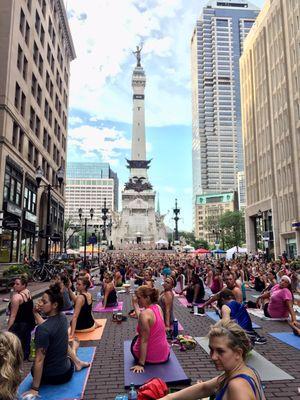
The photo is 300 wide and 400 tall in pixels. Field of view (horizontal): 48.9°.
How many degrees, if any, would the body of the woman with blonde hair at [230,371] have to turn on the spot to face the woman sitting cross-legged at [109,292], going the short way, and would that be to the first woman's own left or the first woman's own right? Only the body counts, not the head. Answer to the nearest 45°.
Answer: approximately 90° to the first woman's own right

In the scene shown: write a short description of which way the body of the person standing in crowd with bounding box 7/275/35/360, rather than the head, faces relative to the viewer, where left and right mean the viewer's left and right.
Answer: facing away from the viewer and to the left of the viewer

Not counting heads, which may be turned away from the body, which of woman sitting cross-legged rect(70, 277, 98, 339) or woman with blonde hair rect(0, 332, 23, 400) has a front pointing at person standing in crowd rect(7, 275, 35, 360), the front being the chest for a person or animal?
the woman with blonde hair

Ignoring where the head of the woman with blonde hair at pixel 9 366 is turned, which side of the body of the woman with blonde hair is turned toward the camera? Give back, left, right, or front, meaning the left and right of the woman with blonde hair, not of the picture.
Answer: back

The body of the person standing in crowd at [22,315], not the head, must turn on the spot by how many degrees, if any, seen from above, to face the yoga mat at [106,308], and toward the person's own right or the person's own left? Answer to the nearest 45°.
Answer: approximately 90° to the person's own right

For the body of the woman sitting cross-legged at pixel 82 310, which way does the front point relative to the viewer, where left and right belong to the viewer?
facing away from the viewer and to the left of the viewer
